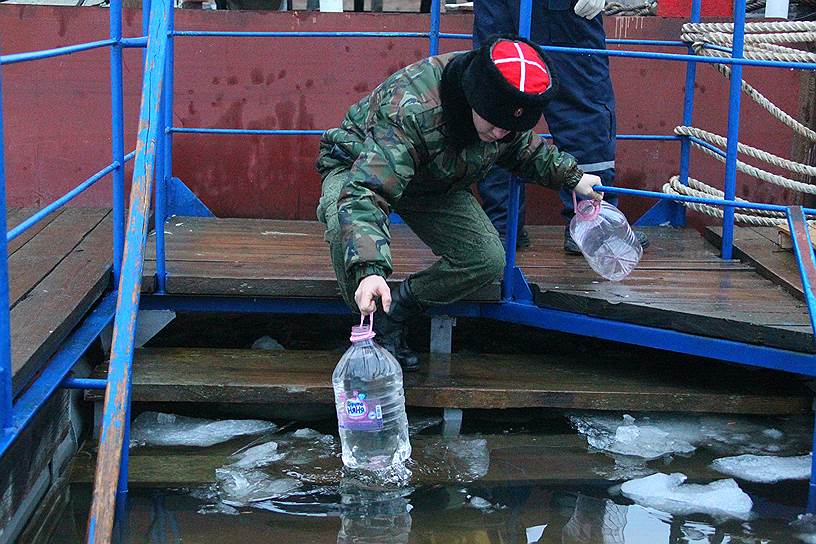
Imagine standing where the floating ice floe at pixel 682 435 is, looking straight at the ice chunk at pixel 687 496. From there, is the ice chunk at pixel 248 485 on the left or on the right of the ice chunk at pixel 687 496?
right

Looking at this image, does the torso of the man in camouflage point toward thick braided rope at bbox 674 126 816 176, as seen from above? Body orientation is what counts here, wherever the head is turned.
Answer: no

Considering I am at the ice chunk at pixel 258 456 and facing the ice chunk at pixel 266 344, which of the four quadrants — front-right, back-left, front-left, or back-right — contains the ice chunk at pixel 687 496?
back-right

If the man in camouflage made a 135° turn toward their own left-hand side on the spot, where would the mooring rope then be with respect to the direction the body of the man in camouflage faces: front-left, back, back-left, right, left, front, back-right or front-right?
front-right

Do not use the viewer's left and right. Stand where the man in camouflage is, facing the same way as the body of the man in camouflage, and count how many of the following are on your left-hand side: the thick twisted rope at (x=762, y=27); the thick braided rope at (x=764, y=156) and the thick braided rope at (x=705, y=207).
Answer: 3

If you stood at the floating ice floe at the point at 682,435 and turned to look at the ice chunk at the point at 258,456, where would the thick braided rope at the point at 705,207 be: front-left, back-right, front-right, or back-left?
back-right

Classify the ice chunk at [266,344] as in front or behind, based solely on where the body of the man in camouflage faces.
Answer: behind

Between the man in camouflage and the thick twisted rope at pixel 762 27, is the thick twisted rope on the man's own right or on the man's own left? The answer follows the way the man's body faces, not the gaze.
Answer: on the man's own left

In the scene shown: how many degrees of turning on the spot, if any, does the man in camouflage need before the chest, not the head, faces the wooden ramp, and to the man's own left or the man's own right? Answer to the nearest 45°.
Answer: approximately 135° to the man's own right

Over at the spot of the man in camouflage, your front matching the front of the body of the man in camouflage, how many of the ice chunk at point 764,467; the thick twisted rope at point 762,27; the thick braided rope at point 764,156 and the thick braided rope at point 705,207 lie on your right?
0
